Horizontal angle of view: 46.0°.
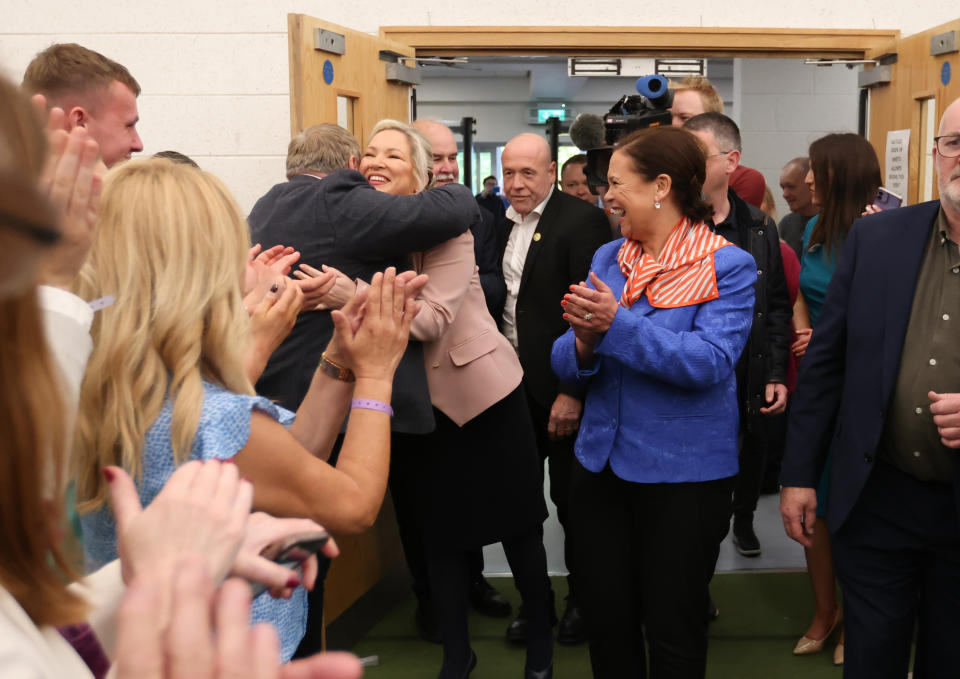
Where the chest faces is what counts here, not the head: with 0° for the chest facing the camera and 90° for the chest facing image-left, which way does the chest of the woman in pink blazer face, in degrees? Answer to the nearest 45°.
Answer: approximately 45°

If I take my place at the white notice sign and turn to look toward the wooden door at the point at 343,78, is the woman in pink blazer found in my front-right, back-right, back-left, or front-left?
front-left

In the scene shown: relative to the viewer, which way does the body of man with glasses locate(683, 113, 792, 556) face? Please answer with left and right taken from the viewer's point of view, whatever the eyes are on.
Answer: facing the viewer and to the left of the viewer

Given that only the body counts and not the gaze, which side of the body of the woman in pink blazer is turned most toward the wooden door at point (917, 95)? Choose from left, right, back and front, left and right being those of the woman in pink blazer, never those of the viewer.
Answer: back

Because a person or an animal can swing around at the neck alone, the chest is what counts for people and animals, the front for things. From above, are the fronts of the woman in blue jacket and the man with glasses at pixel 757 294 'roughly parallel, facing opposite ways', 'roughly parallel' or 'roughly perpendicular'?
roughly parallel

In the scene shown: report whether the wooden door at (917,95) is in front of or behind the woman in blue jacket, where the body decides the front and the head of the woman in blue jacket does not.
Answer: behind

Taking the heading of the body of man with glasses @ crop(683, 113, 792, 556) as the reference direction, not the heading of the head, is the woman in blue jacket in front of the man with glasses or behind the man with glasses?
in front

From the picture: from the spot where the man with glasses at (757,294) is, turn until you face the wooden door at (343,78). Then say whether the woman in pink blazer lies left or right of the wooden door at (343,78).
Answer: left

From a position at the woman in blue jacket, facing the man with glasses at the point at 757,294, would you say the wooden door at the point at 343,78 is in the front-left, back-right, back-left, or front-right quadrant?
front-left

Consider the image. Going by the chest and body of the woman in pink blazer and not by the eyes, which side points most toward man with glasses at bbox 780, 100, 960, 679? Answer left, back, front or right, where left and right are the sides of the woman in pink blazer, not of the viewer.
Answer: left

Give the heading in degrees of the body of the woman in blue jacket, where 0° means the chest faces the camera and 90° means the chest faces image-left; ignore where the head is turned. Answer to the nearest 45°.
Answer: approximately 45°

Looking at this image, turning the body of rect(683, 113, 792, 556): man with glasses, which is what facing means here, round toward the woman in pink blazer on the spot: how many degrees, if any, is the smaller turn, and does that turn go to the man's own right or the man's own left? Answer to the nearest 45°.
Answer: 0° — they already face them

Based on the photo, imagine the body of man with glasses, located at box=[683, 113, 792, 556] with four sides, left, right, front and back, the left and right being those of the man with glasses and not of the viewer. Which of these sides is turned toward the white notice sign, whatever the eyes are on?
left
